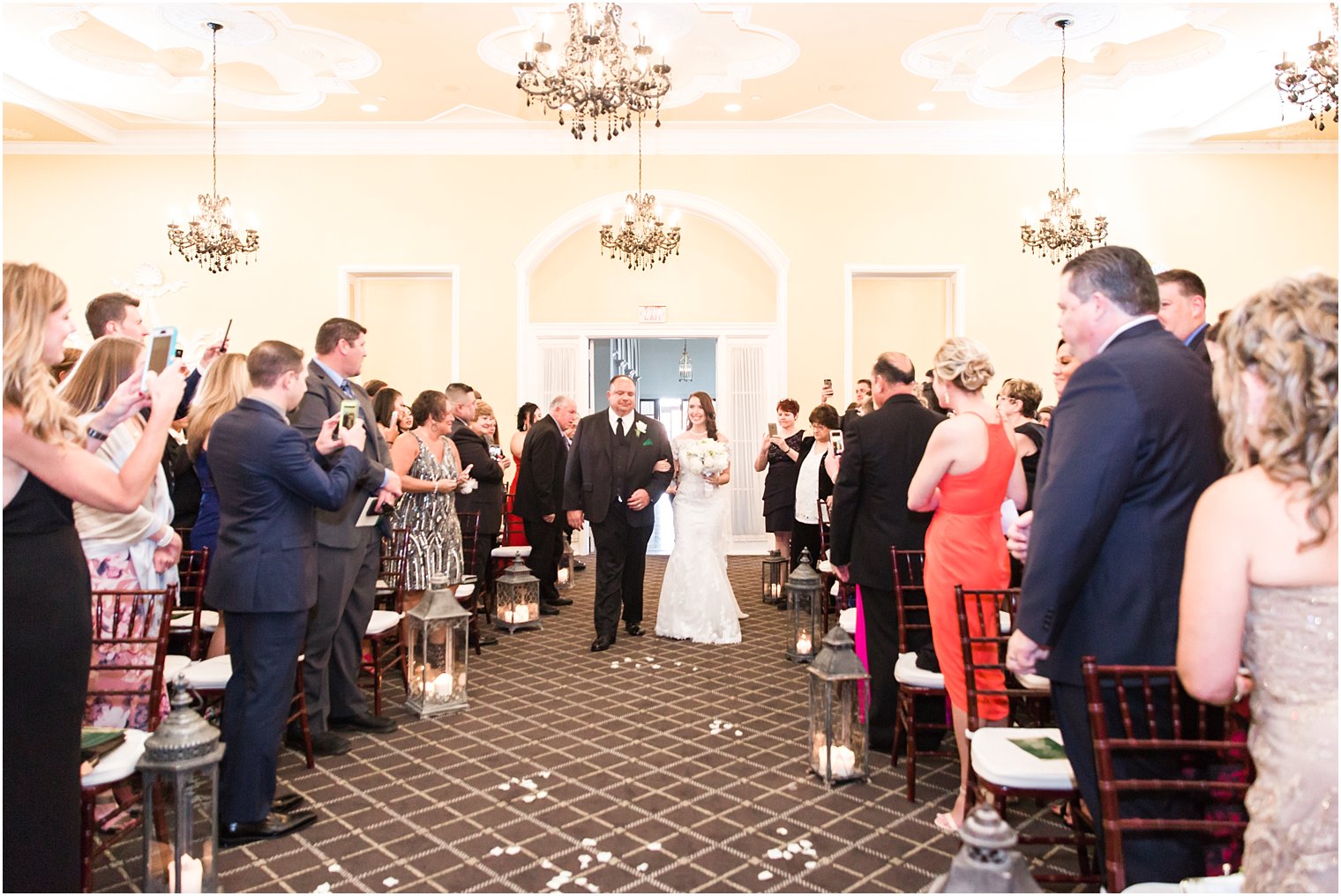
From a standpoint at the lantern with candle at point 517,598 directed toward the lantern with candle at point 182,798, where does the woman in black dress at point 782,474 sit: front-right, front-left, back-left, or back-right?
back-left

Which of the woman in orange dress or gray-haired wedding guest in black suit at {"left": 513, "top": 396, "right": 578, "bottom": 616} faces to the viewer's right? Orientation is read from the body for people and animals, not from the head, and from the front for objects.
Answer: the gray-haired wedding guest in black suit

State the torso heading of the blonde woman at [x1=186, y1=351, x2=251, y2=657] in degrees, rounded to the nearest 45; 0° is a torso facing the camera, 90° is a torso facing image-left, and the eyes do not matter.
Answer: approximately 225°

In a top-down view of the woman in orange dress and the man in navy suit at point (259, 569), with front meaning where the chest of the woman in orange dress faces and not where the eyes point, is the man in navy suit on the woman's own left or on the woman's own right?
on the woman's own left

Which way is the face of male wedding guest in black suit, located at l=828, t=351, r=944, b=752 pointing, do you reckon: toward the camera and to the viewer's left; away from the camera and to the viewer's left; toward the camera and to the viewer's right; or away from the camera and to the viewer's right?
away from the camera and to the viewer's left

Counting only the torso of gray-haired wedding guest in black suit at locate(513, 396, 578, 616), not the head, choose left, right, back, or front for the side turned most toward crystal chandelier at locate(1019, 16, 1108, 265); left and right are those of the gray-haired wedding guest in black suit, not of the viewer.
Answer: front

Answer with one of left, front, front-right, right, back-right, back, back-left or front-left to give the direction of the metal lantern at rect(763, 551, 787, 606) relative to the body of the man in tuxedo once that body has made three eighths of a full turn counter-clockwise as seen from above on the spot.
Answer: front

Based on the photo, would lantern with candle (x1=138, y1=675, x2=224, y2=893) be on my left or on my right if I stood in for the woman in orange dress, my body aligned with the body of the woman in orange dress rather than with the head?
on my left

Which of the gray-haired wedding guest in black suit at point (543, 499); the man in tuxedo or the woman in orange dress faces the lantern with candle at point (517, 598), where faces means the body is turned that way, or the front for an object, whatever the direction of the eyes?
the woman in orange dress

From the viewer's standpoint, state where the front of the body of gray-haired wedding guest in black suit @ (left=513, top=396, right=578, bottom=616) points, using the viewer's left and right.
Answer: facing to the right of the viewer

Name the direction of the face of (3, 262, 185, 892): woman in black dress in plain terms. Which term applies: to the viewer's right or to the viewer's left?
to the viewer's right

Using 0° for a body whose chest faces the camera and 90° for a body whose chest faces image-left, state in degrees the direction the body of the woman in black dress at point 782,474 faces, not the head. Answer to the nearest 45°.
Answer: approximately 45°

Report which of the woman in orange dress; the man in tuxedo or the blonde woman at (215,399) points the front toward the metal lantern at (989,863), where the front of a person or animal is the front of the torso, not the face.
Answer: the man in tuxedo

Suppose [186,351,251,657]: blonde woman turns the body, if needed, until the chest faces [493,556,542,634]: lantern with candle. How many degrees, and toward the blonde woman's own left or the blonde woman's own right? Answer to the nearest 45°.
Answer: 0° — they already face it

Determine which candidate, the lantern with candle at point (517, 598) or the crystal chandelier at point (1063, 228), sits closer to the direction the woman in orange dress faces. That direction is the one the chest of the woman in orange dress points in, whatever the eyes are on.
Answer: the lantern with candle
